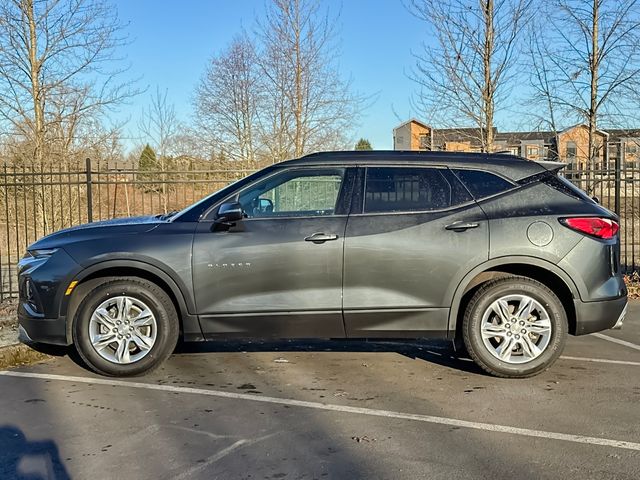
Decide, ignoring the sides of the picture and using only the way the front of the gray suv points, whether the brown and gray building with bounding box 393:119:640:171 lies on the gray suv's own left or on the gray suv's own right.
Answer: on the gray suv's own right

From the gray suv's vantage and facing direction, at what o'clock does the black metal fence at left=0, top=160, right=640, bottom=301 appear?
The black metal fence is roughly at 2 o'clock from the gray suv.

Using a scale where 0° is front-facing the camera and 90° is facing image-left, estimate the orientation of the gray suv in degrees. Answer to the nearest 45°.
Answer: approximately 90°

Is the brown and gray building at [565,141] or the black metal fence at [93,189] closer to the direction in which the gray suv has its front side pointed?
the black metal fence
